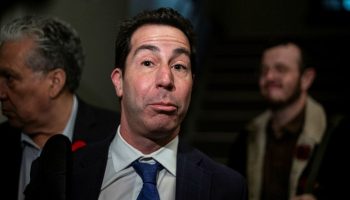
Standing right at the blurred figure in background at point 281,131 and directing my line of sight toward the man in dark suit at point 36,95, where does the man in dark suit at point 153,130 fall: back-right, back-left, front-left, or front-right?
front-left

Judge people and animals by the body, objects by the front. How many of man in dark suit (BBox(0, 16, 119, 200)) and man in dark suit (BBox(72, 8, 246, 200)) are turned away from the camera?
0

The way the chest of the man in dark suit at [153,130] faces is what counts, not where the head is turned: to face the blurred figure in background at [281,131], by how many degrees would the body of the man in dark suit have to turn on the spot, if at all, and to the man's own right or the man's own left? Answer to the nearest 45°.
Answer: approximately 135° to the man's own left

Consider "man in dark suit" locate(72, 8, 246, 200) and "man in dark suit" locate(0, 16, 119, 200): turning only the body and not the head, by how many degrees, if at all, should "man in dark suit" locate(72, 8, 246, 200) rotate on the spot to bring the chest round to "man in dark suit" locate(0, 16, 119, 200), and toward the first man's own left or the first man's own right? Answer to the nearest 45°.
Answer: approximately 135° to the first man's own right

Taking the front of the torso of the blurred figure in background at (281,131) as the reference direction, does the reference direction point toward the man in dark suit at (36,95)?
yes

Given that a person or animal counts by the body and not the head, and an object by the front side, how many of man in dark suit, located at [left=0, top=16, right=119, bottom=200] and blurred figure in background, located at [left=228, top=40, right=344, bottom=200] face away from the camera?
0

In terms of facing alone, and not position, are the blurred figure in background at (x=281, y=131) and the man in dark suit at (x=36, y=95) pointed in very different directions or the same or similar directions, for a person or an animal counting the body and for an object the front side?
same or similar directions

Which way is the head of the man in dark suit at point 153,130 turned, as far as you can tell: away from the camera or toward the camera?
toward the camera

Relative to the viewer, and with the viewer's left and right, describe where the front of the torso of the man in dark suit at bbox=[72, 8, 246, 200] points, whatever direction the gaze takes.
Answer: facing the viewer

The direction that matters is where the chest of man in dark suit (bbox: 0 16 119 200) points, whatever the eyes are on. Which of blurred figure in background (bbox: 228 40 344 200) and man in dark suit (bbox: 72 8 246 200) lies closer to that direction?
the man in dark suit
